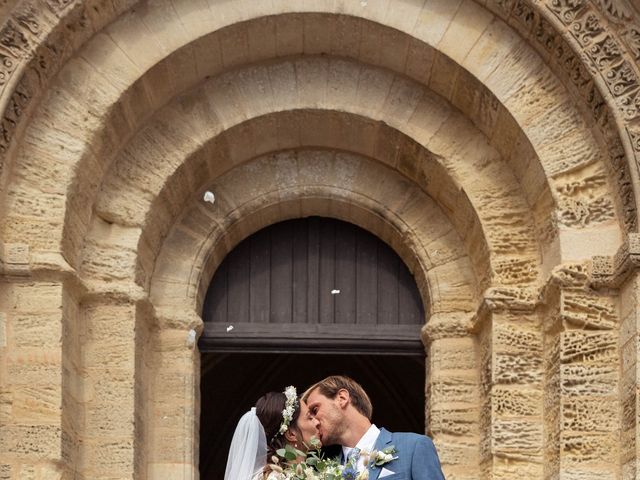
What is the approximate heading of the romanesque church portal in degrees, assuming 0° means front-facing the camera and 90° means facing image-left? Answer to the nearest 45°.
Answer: approximately 0°

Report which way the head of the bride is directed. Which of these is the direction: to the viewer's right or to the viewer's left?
to the viewer's right

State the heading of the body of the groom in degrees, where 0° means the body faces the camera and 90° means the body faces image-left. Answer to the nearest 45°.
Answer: approximately 45°

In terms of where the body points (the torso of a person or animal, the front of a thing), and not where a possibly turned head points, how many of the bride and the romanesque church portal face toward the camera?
1

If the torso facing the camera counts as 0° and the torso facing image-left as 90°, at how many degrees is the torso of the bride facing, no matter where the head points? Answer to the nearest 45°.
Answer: approximately 270°

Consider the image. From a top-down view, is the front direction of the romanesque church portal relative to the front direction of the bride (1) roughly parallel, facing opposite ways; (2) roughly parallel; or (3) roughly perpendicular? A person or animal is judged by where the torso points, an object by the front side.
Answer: roughly perpendicular

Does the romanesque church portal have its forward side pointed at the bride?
yes
